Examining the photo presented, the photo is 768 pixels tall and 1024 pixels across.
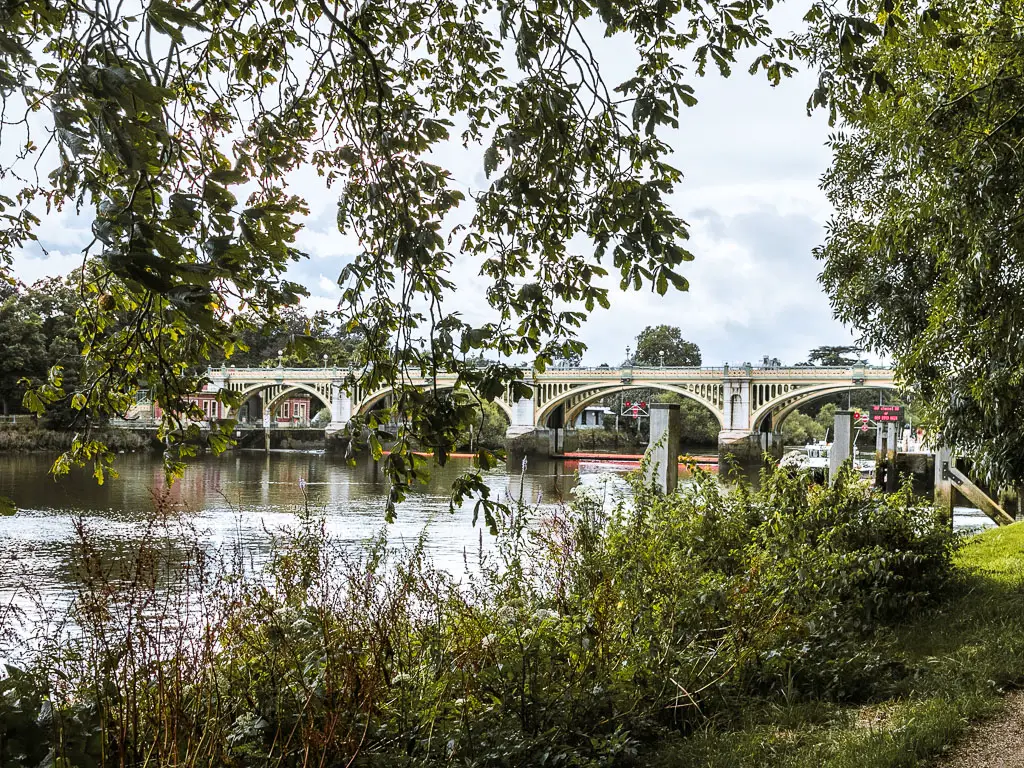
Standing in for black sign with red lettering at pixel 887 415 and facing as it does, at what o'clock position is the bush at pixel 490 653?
The bush is roughly at 12 o'clock from the black sign with red lettering.

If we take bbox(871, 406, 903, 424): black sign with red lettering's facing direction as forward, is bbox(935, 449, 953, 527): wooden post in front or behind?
in front

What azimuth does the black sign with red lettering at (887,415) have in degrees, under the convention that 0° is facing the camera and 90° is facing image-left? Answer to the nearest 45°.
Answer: approximately 0°
